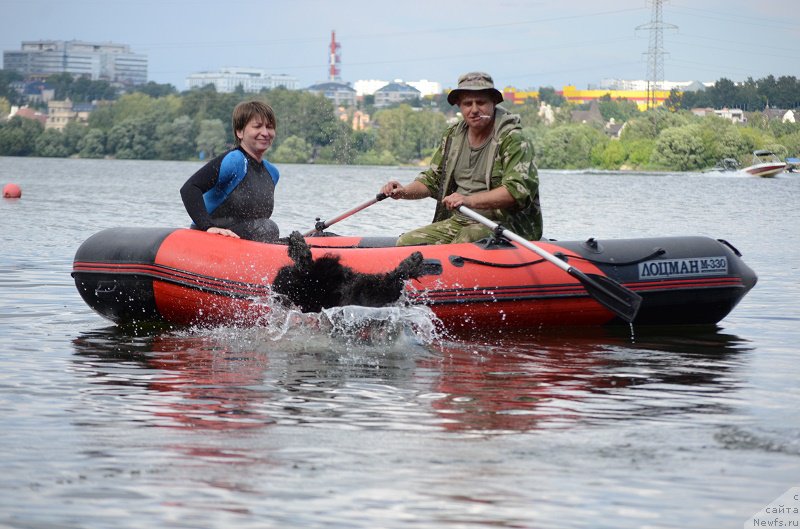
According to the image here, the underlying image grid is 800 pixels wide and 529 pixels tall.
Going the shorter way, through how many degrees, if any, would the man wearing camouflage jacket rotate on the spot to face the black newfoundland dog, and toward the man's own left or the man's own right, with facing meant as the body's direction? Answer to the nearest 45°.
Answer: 0° — they already face it

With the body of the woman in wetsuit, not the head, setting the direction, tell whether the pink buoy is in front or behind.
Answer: behind

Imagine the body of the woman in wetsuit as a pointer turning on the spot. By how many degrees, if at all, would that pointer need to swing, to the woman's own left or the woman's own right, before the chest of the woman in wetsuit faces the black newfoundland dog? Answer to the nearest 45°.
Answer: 0° — they already face it

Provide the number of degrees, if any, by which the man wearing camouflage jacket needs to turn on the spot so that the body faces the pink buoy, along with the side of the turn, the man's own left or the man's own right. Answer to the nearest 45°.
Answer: approximately 90° to the man's own right

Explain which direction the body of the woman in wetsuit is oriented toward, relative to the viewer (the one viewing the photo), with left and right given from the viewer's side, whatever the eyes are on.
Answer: facing the viewer and to the right of the viewer

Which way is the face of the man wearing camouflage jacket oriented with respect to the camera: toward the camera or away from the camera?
toward the camera

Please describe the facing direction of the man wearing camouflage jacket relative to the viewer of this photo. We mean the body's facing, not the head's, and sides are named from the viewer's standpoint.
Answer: facing the viewer and to the left of the viewer

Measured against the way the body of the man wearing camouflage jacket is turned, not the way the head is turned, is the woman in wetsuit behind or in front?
in front
